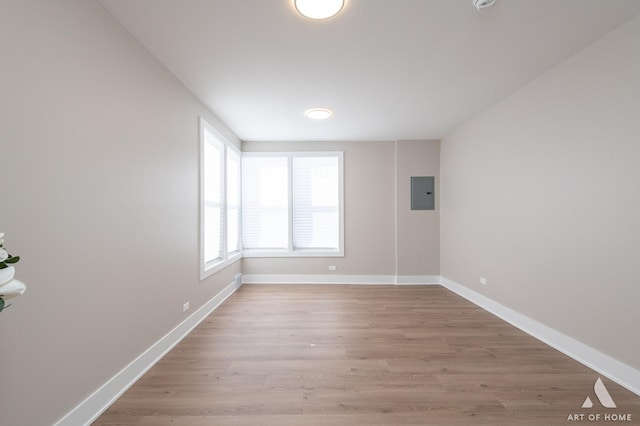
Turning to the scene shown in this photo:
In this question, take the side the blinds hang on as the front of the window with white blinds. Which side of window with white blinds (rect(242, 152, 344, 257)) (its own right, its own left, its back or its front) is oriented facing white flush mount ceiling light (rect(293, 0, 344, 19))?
front

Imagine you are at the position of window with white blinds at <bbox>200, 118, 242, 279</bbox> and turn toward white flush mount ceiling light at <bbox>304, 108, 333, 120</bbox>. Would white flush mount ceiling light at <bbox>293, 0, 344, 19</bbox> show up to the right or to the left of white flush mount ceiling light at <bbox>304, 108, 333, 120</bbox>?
right

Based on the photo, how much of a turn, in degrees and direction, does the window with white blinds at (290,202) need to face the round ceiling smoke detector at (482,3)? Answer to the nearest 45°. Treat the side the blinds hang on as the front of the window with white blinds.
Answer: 0° — it already faces it

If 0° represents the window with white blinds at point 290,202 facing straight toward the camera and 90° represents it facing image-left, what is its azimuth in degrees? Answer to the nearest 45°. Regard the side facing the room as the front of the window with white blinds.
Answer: approximately 0°

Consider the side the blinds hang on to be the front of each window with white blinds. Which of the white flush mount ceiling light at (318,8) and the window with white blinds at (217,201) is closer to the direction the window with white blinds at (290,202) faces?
the white flush mount ceiling light

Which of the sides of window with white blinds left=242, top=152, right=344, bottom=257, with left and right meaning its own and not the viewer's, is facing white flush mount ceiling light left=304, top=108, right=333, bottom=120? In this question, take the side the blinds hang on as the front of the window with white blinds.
front

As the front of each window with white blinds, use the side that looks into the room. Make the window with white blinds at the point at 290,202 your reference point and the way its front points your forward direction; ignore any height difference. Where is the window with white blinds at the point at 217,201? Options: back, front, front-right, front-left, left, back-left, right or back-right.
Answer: front-right

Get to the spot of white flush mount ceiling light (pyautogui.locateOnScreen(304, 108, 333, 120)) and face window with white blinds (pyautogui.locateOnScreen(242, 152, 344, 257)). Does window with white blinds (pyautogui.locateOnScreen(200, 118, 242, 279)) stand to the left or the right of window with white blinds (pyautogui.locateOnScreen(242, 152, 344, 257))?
left
